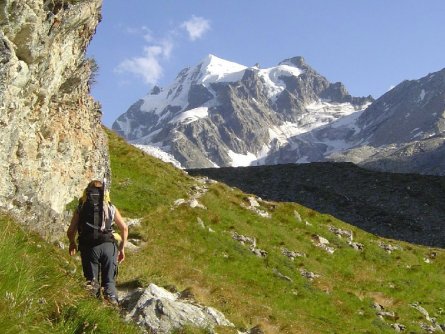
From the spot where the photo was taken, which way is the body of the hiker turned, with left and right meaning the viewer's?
facing away from the viewer
